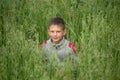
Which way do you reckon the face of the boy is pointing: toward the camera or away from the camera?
toward the camera

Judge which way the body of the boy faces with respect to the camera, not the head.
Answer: toward the camera
